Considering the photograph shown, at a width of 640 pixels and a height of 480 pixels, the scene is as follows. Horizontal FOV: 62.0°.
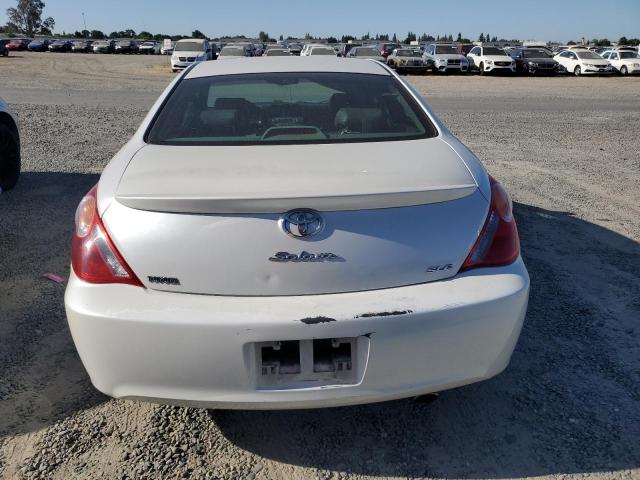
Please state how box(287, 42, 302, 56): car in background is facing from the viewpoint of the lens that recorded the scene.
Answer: facing the viewer

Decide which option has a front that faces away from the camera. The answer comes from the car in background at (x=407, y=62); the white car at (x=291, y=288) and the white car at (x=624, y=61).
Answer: the white car at (x=291, y=288)

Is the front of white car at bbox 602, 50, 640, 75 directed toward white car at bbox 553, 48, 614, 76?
no

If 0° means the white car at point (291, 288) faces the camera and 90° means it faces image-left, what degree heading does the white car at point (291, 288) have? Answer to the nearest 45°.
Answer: approximately 180°

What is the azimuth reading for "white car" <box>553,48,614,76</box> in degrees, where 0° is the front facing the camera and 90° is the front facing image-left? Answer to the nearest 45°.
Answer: approximately 315°

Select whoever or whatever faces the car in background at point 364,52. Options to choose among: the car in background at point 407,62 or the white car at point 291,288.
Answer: the white car

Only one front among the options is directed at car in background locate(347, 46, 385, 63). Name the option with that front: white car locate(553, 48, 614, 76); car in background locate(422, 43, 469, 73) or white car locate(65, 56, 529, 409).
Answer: white car locate(65, 56, 529, 409)

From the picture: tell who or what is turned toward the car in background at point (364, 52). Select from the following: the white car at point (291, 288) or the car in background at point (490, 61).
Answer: the white car

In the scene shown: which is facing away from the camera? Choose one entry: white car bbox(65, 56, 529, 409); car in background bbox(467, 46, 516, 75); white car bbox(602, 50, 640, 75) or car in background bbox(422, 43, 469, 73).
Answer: white car bbox(65, 56, 529, 409)

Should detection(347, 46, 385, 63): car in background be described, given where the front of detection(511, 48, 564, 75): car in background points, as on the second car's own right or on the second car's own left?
on the second car's own right

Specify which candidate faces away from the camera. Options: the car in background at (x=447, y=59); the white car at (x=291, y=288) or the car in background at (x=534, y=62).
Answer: the white car

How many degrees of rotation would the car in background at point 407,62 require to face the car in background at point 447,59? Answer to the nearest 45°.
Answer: approximately 45° to its left

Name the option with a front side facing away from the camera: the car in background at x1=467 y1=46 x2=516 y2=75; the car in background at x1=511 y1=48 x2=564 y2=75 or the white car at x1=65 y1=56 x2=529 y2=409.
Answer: the white car

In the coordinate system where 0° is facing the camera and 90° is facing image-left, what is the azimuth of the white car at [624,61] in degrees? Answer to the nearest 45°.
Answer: approximately 315°

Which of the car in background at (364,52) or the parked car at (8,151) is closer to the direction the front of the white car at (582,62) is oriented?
the parked car

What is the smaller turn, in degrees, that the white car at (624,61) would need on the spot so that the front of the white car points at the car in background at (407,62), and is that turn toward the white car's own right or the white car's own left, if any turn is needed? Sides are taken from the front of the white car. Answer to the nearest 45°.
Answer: approximately 90° to the white car's own right

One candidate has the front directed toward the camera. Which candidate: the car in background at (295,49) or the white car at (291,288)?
the car in background

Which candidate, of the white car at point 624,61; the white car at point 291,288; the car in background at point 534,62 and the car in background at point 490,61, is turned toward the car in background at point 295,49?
the white car at point 291,288

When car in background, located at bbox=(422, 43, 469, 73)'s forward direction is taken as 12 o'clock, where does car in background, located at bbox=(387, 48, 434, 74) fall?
car in background, located at bbox=(387, 48, 434, 74) is roughly at 4 o'clock from car in background, located at bbox=(422, 43, 469, 73).

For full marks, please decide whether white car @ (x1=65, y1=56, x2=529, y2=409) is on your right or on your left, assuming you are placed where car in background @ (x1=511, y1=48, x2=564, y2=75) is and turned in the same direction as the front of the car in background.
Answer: on your right

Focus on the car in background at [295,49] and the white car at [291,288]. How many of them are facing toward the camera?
1

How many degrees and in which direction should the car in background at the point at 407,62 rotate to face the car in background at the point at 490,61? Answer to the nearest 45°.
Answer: approximately 45° to its left

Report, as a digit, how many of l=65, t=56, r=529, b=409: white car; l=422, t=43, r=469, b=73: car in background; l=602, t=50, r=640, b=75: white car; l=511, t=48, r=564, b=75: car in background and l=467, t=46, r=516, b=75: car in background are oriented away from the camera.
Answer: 1

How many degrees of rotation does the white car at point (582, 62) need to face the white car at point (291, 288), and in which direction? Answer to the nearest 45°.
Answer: approximately 45° to its right
